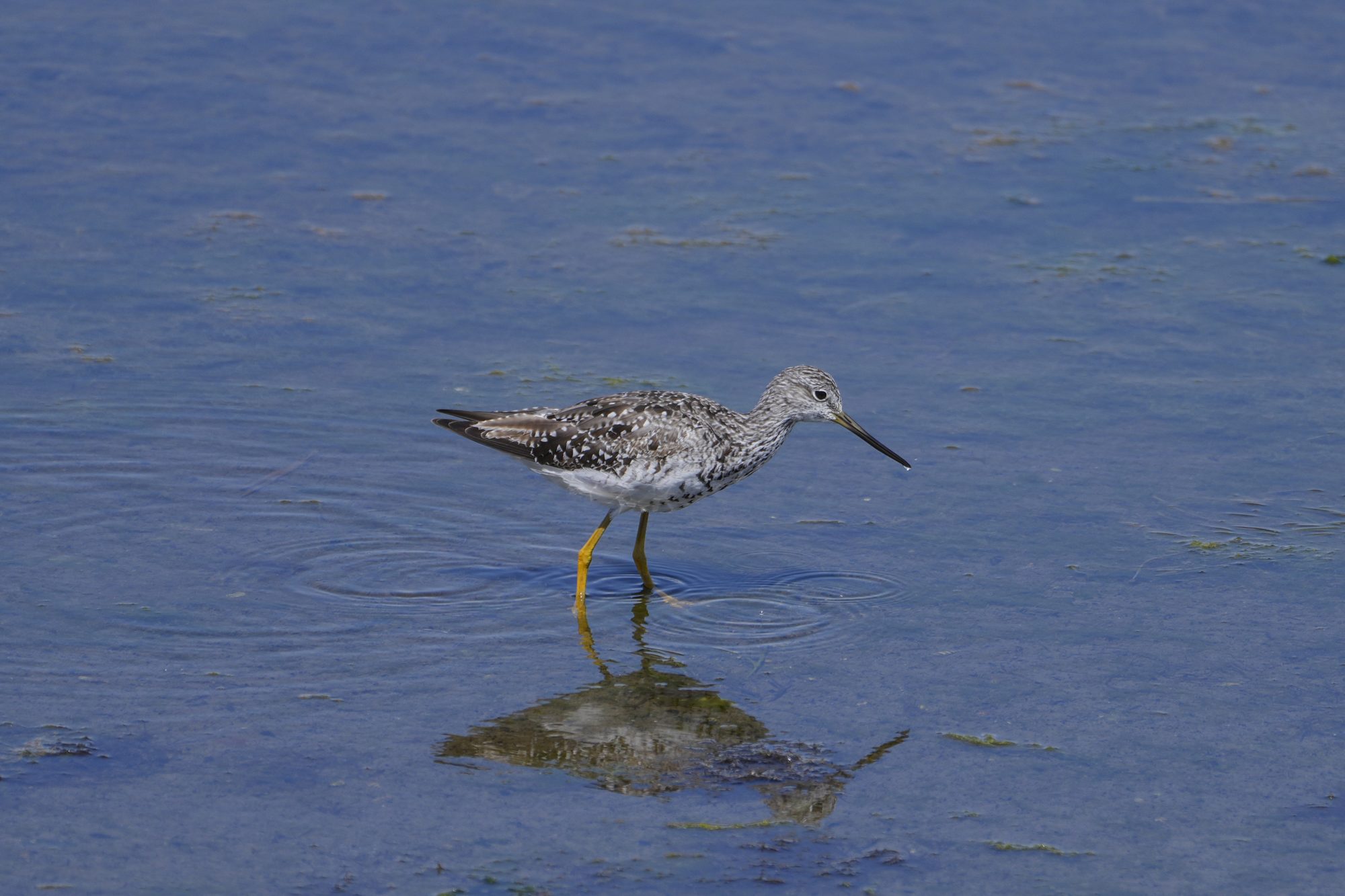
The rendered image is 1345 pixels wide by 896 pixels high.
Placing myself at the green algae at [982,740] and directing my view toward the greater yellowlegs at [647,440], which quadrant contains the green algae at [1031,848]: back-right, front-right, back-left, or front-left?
back-left

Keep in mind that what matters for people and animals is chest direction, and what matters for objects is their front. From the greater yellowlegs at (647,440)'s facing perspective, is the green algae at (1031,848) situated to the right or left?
on its right

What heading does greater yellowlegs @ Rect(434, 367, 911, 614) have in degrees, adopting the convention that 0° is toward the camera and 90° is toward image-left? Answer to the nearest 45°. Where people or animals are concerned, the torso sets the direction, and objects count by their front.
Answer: approximately 270°

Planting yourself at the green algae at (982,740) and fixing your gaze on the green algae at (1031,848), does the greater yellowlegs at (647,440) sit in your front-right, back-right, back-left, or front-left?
back-right

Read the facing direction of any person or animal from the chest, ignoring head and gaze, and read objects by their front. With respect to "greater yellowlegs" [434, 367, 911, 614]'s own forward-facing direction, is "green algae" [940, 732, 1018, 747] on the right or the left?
on its right
